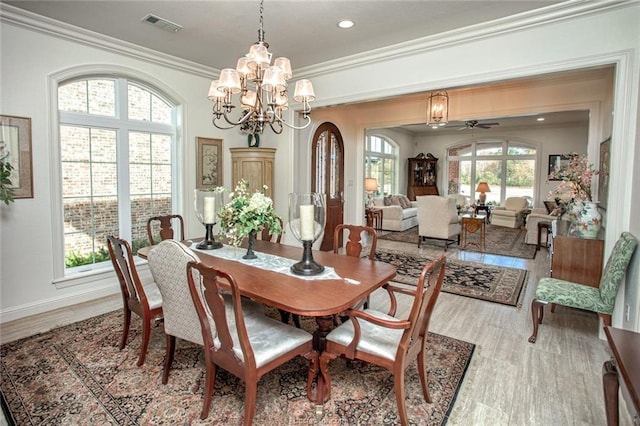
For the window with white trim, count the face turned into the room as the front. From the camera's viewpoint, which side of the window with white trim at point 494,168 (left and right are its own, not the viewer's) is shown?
front

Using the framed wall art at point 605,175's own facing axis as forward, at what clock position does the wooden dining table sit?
The wooden dining table is roughly at 10 o'clock from the framed wall art.

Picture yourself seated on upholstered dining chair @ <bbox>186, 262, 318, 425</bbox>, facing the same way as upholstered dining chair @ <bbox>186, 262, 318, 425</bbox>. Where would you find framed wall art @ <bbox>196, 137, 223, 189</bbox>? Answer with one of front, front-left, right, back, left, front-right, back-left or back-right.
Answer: front-left

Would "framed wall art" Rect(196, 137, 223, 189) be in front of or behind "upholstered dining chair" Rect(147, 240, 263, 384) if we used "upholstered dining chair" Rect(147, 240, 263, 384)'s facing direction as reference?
in front

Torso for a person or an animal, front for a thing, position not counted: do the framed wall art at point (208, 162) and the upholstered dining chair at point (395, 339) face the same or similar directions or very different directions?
very different directions

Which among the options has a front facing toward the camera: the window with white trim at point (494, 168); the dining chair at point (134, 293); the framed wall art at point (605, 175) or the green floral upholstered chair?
the window with white trim

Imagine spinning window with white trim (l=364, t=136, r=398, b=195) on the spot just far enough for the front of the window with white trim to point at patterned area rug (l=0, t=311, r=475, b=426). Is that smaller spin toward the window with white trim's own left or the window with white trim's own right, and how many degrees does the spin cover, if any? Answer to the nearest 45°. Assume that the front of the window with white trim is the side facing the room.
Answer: approximately 45° to the window with white trim's own right

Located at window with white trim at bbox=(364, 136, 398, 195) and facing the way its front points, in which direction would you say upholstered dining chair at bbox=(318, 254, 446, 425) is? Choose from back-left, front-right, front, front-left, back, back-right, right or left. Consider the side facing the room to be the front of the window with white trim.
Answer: front-right

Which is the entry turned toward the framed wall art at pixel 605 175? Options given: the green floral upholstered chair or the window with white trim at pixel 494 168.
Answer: the window with white trim

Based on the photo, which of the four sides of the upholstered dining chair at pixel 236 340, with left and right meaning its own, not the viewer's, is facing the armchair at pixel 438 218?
front

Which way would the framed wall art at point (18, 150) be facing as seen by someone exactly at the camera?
facing the viewer and to the right of the viewer

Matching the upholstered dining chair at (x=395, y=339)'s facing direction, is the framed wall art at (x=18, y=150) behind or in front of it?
in front

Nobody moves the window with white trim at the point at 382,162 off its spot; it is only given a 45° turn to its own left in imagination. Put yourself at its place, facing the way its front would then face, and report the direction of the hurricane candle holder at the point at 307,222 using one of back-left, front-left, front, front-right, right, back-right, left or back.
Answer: right

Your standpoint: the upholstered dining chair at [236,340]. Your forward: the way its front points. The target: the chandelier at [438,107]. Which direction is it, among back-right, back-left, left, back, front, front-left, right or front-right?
front

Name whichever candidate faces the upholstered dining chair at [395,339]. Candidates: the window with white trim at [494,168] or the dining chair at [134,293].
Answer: the window with white trim

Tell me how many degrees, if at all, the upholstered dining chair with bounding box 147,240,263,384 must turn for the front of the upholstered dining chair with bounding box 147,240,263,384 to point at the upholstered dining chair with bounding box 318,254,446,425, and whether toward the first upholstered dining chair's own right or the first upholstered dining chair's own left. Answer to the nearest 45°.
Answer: approximately 45° to the first upholstered dining chair's own right

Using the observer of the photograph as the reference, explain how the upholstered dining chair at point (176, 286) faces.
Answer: facing away from the viewer and to the right of the viewer

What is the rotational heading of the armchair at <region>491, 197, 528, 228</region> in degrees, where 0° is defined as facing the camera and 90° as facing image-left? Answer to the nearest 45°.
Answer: approximately 45°

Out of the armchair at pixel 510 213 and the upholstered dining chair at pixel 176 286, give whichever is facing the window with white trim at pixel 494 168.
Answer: the upholstered dining chair

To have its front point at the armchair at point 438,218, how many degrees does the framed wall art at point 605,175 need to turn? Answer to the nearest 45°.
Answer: approximately 45° to its right
